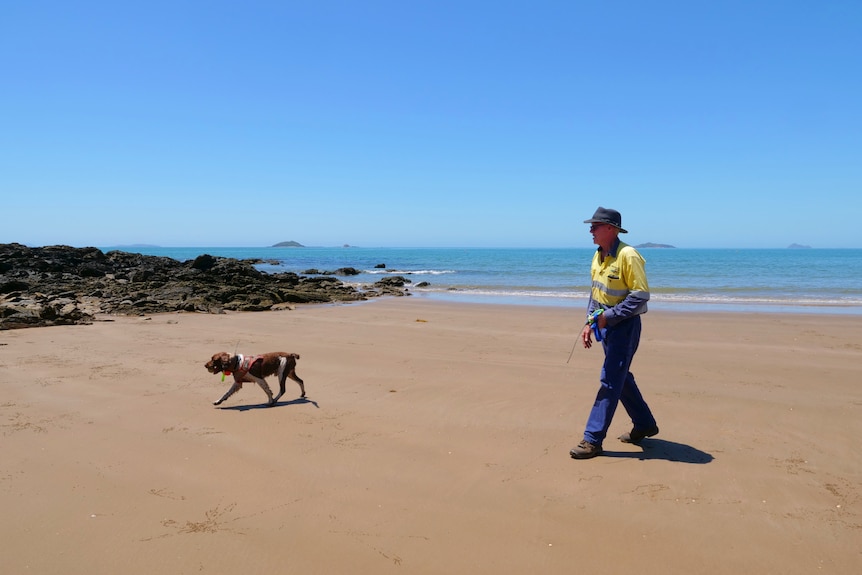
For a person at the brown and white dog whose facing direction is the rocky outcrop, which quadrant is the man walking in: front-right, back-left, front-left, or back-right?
back-right

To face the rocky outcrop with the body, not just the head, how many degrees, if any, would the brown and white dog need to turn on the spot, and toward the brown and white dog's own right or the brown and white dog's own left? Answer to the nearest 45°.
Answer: approximately 90° to the brown and white dog's own right

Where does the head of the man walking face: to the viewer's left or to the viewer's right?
to the viewer's left

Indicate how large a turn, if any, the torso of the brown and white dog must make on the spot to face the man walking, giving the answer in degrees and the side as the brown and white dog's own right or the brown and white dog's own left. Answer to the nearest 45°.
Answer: approximately 135° to the brown and white dog's own left

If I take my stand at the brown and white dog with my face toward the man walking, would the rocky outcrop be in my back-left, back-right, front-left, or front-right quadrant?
back-left

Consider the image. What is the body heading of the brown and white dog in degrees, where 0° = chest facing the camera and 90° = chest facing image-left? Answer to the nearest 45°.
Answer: approximately 90°

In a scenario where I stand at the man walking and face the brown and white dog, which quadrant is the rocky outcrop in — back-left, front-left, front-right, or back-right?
front-right

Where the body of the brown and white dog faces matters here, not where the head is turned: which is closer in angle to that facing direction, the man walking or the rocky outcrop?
the rocky outcrop
